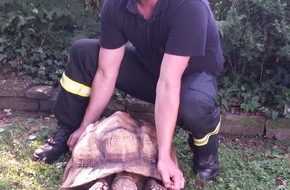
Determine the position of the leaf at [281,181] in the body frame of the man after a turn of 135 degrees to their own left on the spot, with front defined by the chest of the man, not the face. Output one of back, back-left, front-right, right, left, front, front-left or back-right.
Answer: front

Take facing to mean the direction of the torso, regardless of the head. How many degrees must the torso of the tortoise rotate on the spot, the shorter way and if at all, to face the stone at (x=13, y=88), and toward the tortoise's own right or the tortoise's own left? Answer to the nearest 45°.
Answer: approximately 135° to the tortoise's own right

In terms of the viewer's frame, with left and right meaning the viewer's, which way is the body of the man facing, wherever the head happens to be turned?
facing the viewer and to the left of the viewer

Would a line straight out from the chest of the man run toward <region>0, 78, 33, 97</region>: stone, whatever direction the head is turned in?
no

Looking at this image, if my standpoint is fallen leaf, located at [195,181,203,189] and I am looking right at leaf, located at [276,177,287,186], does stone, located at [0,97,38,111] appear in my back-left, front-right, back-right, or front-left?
back-left

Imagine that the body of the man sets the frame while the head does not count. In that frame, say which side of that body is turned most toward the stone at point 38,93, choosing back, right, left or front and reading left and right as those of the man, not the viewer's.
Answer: right

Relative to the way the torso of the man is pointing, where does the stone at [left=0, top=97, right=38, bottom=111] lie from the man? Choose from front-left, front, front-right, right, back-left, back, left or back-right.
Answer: right

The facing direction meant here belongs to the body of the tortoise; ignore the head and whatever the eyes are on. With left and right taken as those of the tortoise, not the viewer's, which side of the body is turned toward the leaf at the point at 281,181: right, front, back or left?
left

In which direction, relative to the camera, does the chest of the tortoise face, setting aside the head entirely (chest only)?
toward the camera
